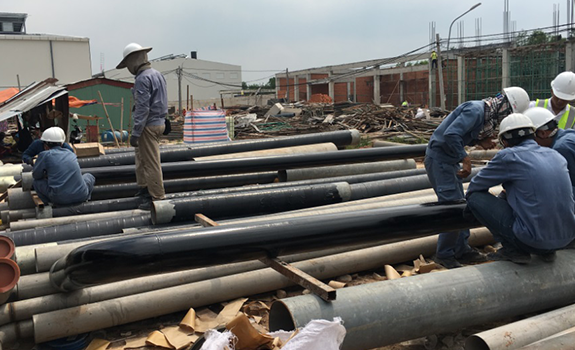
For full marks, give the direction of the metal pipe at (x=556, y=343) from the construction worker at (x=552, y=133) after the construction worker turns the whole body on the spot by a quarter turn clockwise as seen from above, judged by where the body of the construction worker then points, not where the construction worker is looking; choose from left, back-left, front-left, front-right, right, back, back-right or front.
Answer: back

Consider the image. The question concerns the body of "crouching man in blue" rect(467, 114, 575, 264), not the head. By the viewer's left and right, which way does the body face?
facing away from the viewer and to the left of the viewer

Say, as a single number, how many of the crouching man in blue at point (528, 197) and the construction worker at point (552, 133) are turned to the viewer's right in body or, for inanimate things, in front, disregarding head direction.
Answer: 0

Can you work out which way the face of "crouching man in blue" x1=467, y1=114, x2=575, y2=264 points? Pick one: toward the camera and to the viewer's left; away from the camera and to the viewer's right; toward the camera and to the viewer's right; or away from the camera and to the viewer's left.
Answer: away from the camera and to the viewer's left

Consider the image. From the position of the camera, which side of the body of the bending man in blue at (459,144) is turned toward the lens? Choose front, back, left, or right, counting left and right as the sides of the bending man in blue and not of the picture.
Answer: right

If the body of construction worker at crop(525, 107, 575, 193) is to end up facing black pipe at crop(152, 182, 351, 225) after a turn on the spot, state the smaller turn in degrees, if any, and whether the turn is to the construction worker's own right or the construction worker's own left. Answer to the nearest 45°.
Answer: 0° — they already face it

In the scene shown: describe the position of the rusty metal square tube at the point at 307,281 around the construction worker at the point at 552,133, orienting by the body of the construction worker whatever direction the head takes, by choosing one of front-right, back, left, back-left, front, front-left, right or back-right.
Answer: front-left

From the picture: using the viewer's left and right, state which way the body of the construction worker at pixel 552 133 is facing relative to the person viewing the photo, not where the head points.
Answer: facing to the left of the viewer

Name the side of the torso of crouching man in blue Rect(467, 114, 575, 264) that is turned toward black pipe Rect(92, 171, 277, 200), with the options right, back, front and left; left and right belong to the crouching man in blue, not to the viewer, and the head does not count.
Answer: front
